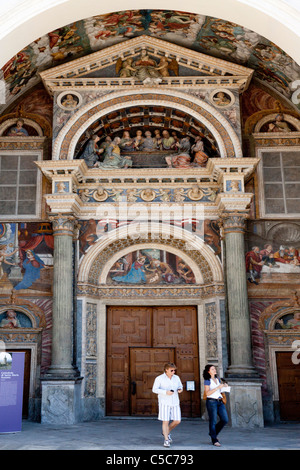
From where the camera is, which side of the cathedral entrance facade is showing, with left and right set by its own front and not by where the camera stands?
front
